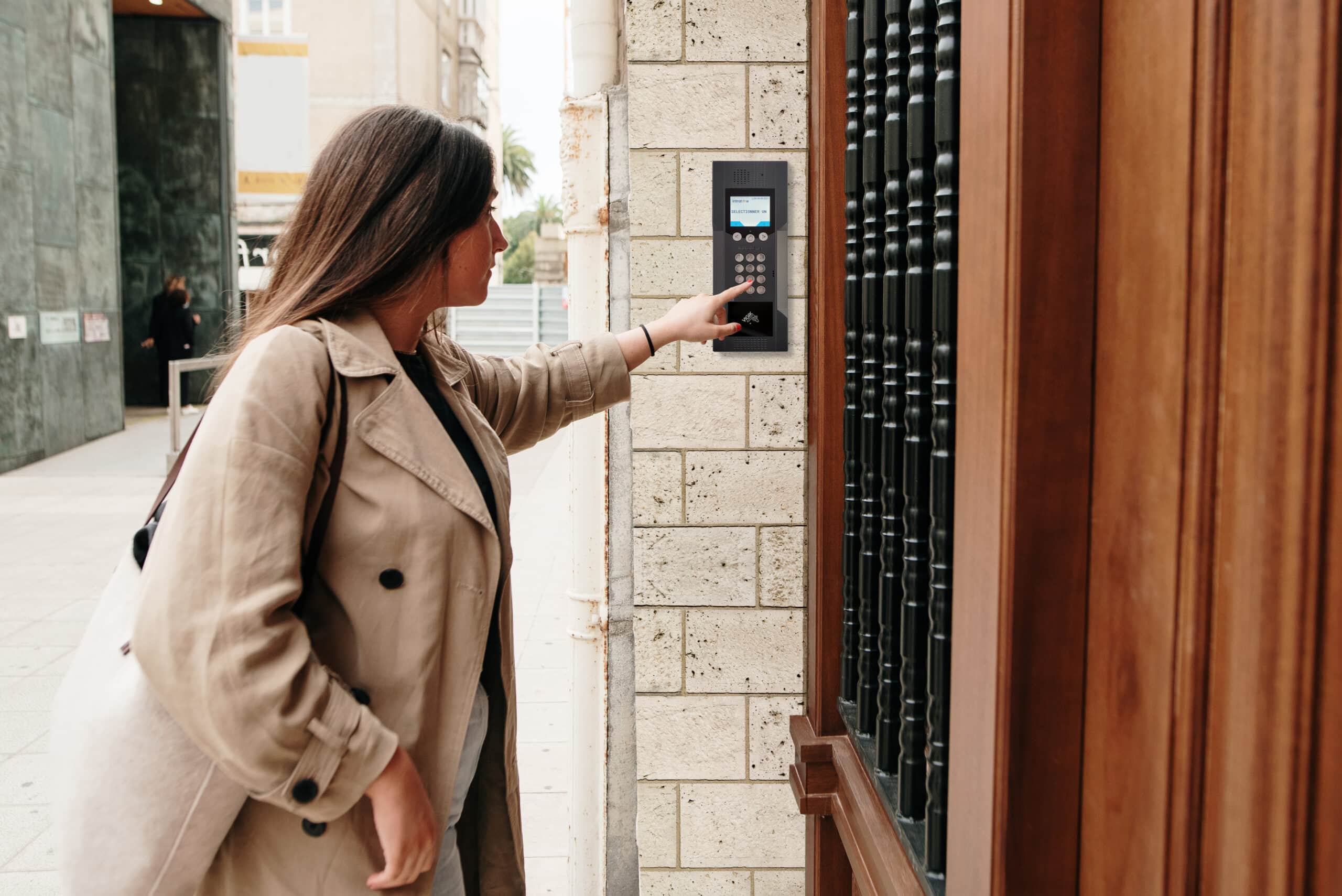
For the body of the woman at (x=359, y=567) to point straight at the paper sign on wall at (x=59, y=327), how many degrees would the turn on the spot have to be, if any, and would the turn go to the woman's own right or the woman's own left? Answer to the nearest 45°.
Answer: approximately 135° to the woman's own left

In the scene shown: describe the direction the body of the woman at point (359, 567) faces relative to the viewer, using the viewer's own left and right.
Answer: facing the viewer and to the right of the viewer

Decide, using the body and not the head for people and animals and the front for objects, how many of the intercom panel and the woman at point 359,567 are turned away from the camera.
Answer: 0

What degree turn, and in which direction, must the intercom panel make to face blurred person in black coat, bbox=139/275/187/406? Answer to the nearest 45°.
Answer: approximately 135° to its right

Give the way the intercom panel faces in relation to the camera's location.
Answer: facing the viewer

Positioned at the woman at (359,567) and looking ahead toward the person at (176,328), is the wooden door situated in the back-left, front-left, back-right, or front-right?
back-right

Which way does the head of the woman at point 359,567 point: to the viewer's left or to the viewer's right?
to the viewer's right
